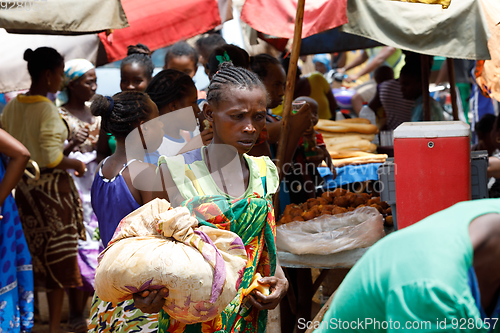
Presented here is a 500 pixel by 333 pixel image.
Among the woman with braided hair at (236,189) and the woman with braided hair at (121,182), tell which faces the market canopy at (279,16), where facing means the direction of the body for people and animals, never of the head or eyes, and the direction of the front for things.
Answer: the woman with braided hair at (121,182)

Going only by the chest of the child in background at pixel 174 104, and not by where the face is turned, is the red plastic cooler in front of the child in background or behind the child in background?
in front

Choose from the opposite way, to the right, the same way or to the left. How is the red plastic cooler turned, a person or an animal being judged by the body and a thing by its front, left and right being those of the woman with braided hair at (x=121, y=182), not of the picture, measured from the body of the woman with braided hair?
the opposite way

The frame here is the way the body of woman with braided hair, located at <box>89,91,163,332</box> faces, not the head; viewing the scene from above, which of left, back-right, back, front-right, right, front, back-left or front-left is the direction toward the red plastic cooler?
front-right

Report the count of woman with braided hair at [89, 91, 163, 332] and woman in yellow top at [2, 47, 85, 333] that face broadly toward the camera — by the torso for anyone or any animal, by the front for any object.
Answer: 0

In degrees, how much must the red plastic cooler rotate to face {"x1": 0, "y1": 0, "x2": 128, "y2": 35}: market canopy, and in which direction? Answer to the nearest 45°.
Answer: approximately 90° to its right

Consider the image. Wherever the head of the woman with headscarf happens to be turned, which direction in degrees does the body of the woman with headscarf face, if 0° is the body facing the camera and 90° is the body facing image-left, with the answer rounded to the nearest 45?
approximately 315°

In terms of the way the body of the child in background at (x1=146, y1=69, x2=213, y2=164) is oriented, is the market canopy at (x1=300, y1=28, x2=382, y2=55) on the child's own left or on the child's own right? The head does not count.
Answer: on the child's own left

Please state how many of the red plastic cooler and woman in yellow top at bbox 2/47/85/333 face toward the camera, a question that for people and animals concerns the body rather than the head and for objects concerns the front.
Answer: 1
